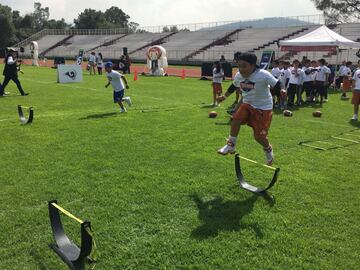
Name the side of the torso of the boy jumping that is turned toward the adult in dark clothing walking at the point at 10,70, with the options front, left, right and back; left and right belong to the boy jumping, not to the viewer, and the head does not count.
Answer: right

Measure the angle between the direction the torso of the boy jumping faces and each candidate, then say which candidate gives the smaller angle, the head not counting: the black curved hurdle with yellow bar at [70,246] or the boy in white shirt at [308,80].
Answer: the black curved hurdle with yellow bar

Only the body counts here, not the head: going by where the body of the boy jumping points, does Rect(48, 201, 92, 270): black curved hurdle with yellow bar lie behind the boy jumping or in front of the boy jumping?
in front

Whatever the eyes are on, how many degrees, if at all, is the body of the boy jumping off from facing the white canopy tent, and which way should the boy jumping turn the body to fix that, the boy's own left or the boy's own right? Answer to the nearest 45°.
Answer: approximately 135° to the boy's own right

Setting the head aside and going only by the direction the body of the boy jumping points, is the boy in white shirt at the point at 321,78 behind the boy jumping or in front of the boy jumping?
behind

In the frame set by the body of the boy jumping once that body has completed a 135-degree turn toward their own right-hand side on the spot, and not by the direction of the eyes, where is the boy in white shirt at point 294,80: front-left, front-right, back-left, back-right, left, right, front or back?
front

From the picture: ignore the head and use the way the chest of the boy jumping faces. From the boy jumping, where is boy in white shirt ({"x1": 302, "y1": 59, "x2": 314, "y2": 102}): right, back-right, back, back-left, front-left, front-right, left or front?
back-right

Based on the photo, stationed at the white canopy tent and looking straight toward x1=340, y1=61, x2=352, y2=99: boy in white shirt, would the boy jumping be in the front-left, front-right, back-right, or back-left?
front-right
